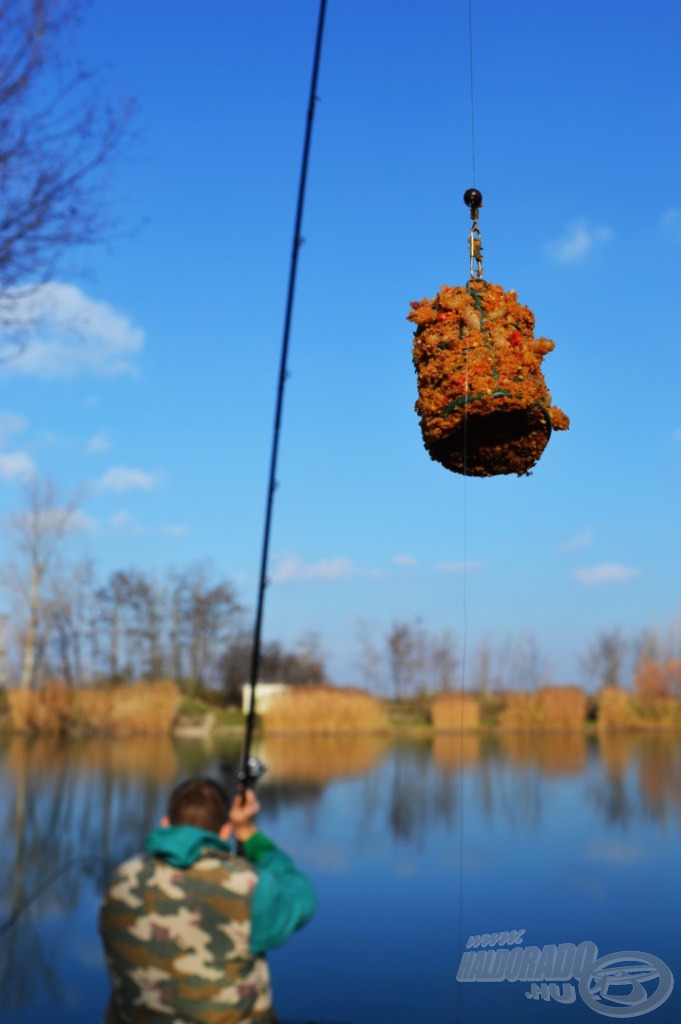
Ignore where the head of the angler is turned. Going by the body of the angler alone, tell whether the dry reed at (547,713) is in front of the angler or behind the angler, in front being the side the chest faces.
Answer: in front

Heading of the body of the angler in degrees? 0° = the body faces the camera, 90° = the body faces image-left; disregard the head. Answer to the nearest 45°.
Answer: approximately 180°

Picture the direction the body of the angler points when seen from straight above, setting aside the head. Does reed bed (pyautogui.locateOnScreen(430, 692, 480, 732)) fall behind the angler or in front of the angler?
in front

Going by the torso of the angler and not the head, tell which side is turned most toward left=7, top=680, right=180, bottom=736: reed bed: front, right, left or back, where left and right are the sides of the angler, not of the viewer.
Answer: front
